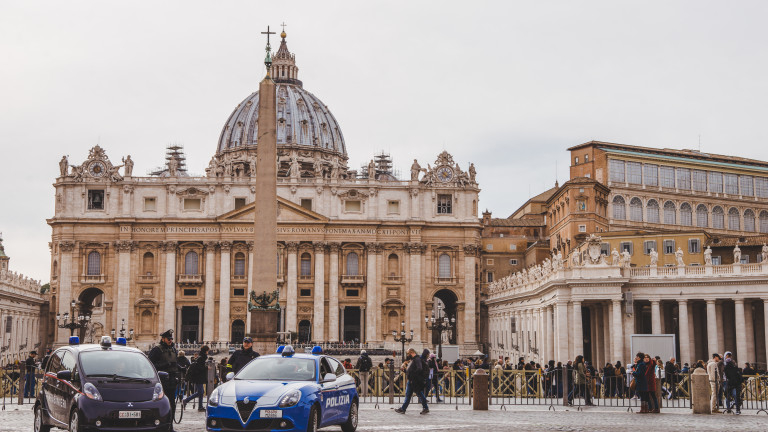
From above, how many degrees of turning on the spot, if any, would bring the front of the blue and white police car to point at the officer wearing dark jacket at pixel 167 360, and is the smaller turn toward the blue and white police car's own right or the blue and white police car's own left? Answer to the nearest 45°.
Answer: approximately 90° to the blue and white police car's own right

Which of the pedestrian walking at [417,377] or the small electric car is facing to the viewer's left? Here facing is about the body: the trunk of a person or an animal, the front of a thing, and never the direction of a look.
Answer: the pedestrian walking

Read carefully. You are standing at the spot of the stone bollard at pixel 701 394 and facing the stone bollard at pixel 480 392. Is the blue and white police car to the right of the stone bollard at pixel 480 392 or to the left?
left

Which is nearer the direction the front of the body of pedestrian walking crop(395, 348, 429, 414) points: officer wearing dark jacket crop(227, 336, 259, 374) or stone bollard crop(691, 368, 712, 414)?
the officer wearing dark jacket

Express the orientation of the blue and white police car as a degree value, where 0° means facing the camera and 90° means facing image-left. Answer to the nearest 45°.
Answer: approximately 45°

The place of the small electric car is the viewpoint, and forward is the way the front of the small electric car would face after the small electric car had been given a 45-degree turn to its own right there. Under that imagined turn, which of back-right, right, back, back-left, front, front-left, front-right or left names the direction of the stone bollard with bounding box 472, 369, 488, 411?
back-left

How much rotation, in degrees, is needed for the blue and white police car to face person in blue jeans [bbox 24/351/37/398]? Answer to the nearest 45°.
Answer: approximately 90° to its right

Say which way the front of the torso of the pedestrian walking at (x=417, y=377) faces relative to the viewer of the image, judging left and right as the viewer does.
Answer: facing to the left of the viewer

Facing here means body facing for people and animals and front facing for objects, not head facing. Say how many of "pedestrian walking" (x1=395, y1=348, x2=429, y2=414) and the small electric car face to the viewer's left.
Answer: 1
